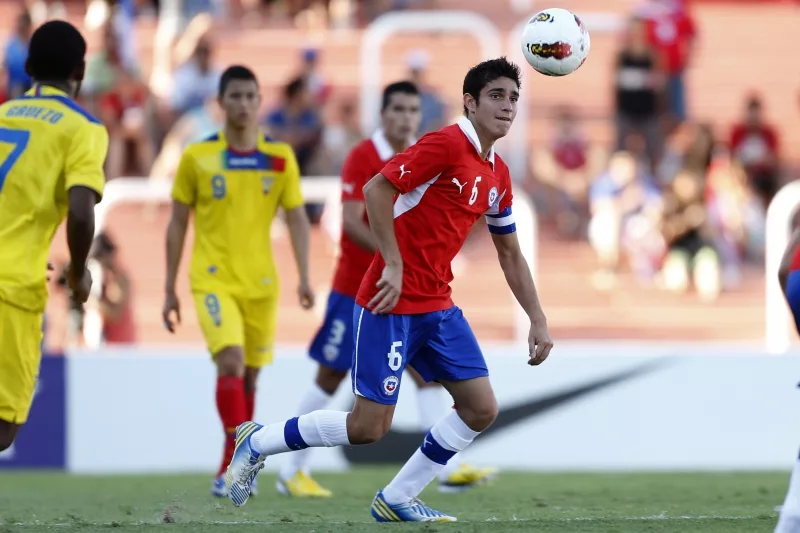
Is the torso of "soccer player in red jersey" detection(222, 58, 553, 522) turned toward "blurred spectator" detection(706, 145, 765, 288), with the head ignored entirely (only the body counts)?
no

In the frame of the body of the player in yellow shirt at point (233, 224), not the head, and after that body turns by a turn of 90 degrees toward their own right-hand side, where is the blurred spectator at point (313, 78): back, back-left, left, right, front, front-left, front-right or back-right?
right

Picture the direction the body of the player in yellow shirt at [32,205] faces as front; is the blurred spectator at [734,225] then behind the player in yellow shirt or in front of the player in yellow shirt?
in front

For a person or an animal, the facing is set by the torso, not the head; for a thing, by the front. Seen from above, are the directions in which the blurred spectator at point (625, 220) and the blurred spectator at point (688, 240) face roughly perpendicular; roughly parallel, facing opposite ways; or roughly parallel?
roughly parallel

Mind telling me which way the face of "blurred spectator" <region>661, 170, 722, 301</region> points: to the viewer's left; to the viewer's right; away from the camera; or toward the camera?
toward the camera

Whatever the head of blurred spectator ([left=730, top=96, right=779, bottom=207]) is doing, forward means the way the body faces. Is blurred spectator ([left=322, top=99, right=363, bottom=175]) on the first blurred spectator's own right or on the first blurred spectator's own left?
on the first blurred spectator's own right

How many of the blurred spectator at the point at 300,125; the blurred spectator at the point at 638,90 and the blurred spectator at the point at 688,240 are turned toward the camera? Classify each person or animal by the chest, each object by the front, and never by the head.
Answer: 3

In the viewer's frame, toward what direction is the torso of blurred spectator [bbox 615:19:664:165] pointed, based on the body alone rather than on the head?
toward the camera

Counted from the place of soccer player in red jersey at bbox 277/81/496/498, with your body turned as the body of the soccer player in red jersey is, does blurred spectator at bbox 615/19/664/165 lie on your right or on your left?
on your left

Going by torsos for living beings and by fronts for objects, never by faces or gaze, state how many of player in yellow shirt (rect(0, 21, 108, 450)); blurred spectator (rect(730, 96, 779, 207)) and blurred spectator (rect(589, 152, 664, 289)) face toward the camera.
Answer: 2

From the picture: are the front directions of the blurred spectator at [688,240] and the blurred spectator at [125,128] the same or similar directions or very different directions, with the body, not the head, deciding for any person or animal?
same or similar directions

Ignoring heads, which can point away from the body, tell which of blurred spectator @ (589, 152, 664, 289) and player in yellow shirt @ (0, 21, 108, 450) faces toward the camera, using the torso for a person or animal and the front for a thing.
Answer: the blurred spectator

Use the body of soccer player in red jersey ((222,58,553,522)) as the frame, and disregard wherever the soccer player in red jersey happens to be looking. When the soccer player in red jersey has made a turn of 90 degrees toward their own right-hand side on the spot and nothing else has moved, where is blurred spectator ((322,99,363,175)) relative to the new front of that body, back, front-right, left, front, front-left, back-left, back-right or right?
back-right

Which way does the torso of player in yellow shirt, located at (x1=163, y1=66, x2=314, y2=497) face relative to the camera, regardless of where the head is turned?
toward the camera
